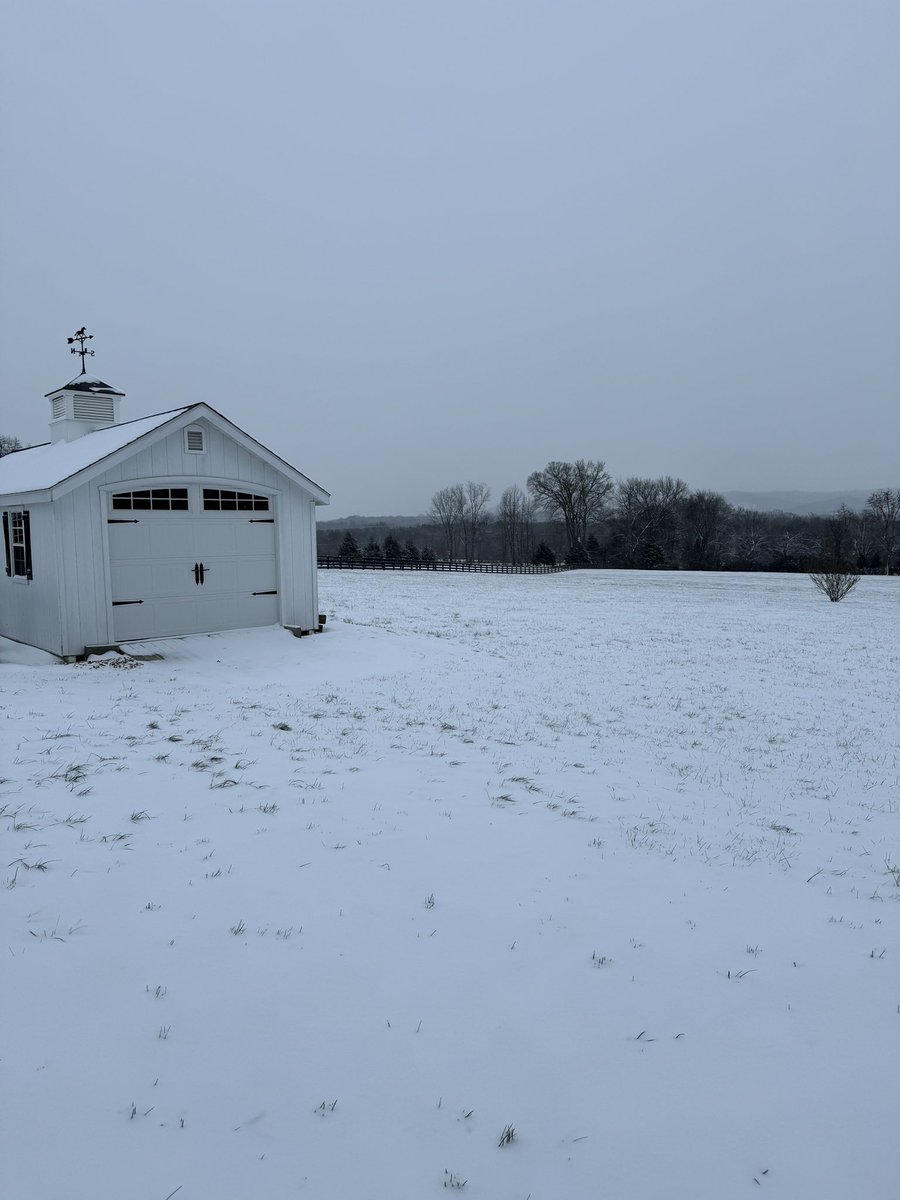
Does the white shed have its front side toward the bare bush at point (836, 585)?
no
